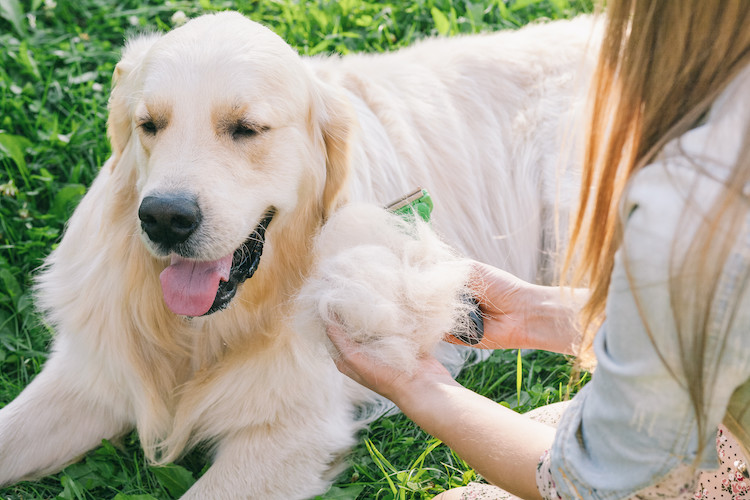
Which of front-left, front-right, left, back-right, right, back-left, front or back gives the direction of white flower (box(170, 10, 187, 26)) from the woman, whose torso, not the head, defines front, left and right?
front

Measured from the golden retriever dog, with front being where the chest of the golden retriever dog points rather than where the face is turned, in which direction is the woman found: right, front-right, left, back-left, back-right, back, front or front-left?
left

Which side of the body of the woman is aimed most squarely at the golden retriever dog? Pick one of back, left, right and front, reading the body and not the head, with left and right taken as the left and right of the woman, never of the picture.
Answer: front

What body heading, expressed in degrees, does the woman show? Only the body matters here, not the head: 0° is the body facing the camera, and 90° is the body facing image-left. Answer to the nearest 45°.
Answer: approximately 135°

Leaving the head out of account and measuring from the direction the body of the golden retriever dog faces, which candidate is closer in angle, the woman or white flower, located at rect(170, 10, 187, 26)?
the woman

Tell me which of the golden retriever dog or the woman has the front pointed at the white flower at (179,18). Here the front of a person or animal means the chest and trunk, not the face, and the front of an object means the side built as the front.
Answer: the woman

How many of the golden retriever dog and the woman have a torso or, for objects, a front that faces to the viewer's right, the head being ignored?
0

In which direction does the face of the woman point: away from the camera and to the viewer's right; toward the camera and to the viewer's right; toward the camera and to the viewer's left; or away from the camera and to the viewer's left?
away from the camera and to the viewer's left

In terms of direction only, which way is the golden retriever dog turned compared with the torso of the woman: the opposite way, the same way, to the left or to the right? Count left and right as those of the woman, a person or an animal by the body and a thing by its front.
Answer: to the left

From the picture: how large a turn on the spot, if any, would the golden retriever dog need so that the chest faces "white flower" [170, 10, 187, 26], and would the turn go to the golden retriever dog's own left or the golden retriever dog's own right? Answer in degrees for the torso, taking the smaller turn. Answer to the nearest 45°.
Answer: approximately 135° to the golden retriever dog's own right
